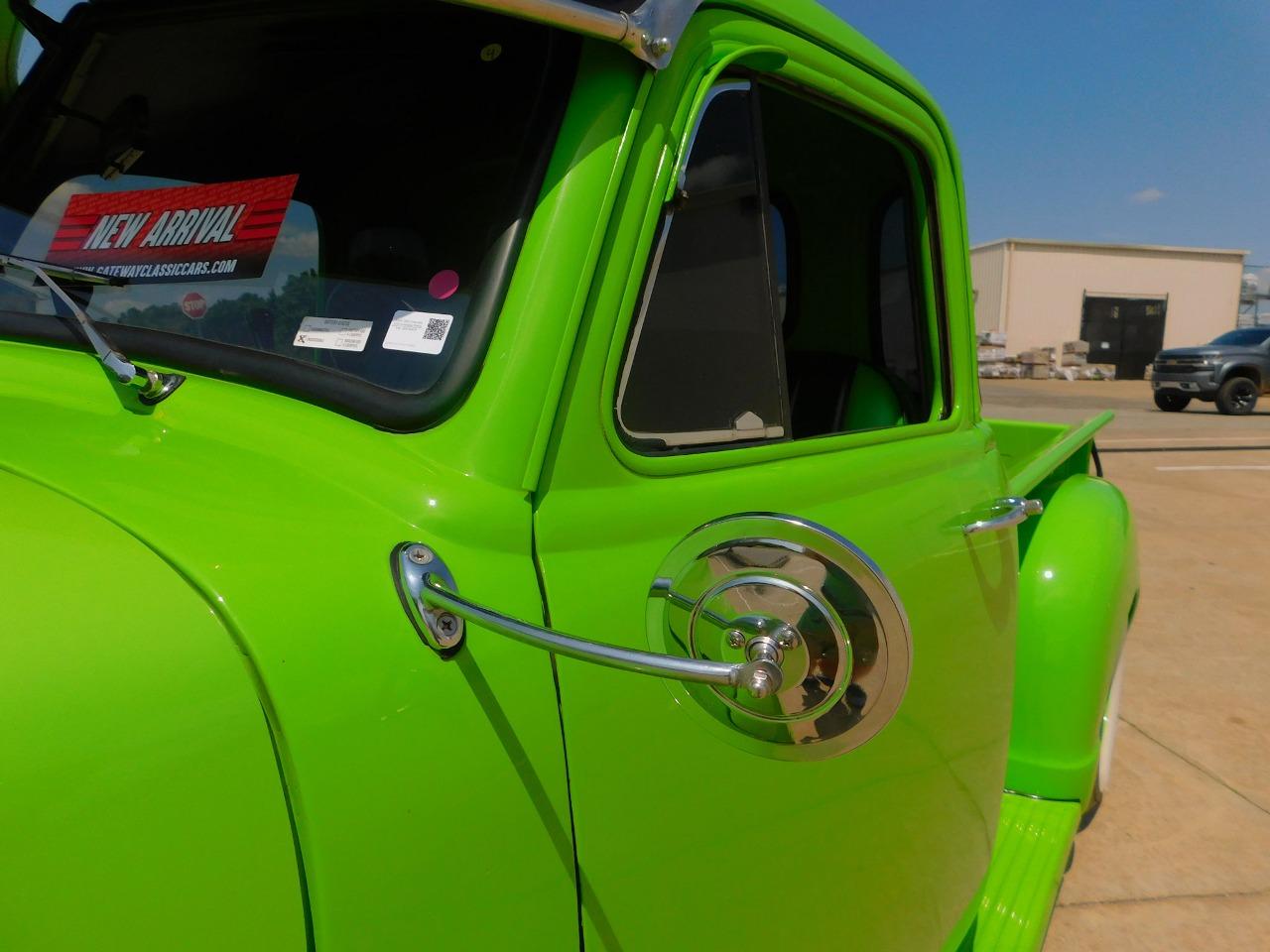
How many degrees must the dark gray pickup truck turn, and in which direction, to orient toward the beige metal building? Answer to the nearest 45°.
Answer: approximately 135° to its right

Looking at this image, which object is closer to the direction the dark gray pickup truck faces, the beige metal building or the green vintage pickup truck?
the green vintage pickup truck

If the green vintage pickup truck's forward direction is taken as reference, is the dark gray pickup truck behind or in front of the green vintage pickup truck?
behind

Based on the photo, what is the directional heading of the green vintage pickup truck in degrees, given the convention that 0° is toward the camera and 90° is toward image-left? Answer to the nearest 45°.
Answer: approximately 45°

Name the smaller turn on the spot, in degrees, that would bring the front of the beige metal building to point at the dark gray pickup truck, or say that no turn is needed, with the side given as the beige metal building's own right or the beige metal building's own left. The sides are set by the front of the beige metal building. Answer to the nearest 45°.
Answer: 0° — it already faces it

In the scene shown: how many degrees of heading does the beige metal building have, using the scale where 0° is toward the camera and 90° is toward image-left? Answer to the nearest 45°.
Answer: approximately 0°

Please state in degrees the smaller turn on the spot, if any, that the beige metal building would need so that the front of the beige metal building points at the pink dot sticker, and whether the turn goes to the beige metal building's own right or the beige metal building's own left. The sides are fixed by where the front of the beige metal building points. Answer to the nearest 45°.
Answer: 0° — it already faces it
